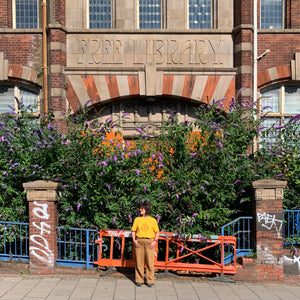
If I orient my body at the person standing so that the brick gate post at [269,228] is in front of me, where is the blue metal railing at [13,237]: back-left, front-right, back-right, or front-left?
back-left

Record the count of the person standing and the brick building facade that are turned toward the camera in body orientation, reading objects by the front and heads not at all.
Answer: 2

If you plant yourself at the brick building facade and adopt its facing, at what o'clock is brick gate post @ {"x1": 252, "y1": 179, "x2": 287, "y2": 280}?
The brick gate post is roughly at 11 o'clock from the brick building facade.

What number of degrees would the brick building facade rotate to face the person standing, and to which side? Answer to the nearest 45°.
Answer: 0° — it already faces them

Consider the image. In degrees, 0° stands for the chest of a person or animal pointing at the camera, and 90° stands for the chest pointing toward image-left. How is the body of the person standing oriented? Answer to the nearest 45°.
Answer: approximately 0°

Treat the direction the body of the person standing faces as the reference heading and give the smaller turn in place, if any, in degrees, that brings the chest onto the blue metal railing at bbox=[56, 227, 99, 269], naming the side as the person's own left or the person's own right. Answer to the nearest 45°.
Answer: approximately 135° to the person's own right

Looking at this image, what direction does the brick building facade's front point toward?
toward the camera
